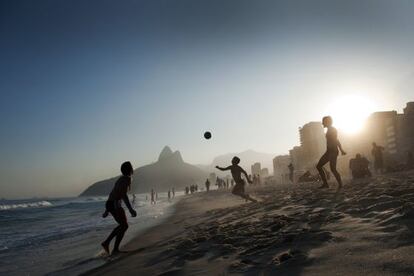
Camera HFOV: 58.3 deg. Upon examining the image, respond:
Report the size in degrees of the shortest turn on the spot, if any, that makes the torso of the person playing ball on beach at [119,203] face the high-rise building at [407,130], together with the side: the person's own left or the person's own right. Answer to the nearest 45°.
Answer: approximately 45° to the person's own left

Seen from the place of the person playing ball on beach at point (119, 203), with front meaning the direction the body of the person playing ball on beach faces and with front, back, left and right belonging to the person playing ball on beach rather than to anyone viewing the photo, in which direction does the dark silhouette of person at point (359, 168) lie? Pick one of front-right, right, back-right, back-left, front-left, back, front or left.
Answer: front-left

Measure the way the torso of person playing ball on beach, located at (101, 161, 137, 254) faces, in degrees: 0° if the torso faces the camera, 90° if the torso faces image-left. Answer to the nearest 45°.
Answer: approximately 270°
